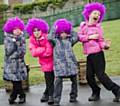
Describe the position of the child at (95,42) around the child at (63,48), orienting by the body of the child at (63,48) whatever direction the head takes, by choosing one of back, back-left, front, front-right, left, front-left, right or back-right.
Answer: left

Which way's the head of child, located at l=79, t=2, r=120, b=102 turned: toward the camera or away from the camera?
toward the camera

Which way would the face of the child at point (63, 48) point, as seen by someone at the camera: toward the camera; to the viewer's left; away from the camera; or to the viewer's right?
toward the camera

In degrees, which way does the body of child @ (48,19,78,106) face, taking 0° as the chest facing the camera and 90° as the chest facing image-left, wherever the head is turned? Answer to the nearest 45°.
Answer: approximately 0°

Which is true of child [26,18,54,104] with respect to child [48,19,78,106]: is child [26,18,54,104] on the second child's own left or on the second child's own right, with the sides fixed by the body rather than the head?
on the second child's own right

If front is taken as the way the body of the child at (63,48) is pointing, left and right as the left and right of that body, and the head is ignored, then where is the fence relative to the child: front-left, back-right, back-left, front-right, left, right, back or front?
back

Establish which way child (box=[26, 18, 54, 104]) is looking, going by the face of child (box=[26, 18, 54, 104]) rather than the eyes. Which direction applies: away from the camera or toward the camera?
toward the camera
